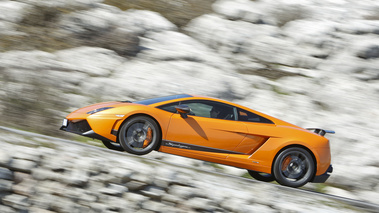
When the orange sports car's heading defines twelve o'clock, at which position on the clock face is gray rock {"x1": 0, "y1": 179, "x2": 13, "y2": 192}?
The gray rock is roughly at 11 o'clock from the orange sports car.

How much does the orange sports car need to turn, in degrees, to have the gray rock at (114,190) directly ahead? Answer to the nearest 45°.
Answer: approximately 45° to its left

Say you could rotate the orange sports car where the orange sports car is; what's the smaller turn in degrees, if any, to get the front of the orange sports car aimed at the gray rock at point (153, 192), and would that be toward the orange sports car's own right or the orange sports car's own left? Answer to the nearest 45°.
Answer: approximately 45° to the orange sports car's own left

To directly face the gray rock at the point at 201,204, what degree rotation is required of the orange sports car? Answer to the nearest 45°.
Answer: approximately 90° to its left

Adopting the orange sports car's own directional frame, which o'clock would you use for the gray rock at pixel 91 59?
The gray rock is roughly at 2 o'clock from the orange sports car.

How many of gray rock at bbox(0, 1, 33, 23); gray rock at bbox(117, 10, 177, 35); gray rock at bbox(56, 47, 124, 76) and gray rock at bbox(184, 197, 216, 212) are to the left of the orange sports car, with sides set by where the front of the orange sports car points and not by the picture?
1

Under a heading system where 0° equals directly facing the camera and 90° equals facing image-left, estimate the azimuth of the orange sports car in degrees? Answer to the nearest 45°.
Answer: approximately 90°

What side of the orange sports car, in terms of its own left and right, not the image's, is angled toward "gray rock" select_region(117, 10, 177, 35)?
right

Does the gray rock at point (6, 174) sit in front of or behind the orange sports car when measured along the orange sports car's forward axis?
in front

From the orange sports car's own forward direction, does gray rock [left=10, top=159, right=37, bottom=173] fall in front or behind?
in front

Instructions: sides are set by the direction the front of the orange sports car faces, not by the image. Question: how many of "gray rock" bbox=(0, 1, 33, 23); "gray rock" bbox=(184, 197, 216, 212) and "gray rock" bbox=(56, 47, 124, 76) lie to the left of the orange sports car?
1

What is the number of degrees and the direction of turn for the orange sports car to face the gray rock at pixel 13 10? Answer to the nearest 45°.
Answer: approximately 45° to its right
